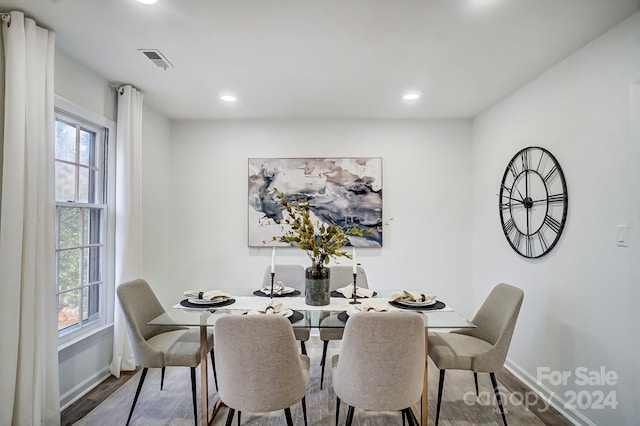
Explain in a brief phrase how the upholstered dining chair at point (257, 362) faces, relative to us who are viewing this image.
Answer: facing away from the viewer

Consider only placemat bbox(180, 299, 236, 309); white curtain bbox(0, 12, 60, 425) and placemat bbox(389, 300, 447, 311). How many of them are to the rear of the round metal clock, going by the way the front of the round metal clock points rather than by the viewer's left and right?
0

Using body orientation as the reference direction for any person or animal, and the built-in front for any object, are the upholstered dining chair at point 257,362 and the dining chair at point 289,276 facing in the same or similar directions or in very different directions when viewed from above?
very different directions

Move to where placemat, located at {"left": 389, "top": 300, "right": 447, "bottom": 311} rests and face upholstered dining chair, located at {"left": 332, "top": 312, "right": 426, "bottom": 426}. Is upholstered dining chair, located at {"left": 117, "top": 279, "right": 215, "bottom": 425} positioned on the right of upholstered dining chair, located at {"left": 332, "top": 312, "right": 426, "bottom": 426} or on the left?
right

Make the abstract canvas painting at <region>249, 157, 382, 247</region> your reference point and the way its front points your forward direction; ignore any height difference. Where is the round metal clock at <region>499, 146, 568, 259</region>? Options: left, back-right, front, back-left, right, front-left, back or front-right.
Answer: front-left

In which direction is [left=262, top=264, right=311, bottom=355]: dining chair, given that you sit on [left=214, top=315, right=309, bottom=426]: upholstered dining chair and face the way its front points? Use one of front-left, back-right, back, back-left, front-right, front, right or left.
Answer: front

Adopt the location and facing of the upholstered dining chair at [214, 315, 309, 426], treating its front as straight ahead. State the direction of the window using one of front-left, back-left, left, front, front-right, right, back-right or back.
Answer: front-left

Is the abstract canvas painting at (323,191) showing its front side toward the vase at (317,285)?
yes

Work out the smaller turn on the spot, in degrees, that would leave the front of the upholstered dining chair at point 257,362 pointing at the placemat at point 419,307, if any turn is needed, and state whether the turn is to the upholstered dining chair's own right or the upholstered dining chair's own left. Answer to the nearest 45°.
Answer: approximately 90° to the upholstered dining chair's own right

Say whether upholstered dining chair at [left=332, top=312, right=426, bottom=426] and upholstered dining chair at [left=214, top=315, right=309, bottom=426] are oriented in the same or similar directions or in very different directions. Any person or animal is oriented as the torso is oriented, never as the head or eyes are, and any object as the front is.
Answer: same or similar directions

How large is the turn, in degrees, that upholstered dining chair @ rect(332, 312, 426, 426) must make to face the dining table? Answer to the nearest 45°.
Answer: approximately 45° to its left

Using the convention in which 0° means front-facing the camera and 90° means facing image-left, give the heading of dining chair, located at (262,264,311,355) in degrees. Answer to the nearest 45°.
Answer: approximately 0°

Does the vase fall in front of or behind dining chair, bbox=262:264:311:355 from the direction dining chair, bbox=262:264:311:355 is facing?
in front

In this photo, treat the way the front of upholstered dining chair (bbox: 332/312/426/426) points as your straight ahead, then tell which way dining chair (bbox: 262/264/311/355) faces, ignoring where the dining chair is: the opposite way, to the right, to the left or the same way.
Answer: the opposite way

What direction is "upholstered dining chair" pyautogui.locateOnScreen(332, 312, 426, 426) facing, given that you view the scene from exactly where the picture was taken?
facing away from the viewer

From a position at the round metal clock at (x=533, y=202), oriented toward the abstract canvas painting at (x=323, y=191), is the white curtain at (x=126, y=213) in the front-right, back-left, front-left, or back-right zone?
front-left

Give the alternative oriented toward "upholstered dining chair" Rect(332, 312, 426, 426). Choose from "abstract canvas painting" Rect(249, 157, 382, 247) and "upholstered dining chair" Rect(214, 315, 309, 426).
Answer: the abstract canvas painting

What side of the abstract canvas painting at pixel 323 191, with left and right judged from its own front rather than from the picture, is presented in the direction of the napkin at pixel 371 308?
front

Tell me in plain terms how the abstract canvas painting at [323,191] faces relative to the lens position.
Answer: facing the viewer

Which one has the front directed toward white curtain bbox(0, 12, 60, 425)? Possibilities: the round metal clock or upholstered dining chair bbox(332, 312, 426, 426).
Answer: the round metal clock
